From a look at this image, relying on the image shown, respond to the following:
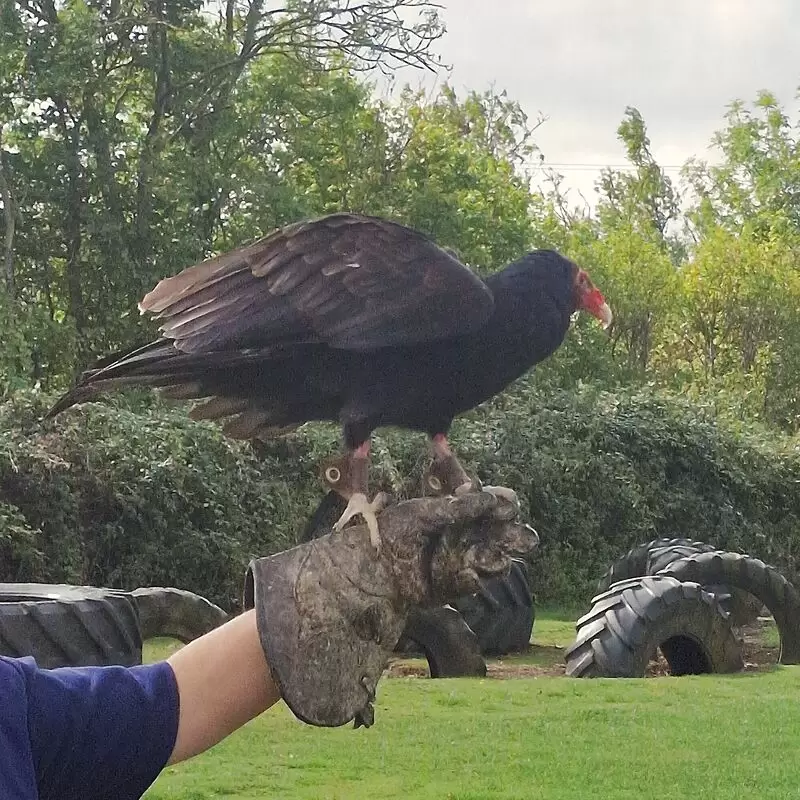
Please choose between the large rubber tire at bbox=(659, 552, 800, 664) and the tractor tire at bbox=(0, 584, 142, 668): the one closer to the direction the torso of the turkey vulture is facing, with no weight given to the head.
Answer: the large rubber tire

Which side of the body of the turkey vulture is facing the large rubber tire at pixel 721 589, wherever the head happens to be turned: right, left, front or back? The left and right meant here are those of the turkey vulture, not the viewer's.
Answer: left

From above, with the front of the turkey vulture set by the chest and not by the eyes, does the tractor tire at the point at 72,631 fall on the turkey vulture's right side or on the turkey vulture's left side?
on the turkey vulture's left side

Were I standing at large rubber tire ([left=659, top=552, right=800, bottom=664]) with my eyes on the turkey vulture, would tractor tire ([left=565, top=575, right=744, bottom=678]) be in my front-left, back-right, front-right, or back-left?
front-right

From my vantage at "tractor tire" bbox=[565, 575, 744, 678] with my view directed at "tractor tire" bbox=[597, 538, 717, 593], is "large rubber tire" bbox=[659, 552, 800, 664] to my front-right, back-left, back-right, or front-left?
front-right

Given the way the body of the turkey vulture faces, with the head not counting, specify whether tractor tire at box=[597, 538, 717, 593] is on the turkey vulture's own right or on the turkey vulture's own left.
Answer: on the turkey vulture's own left

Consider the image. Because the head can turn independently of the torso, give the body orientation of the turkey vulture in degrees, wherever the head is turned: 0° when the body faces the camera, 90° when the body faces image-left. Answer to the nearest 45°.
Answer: approximately 270°

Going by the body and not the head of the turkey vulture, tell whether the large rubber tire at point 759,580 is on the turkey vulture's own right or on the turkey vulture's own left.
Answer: on the turkey vulture's own left

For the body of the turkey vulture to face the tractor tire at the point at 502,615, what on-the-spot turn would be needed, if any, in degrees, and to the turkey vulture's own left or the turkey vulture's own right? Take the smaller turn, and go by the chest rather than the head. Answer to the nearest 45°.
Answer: approximately 90° to the turkey vulture's own left
